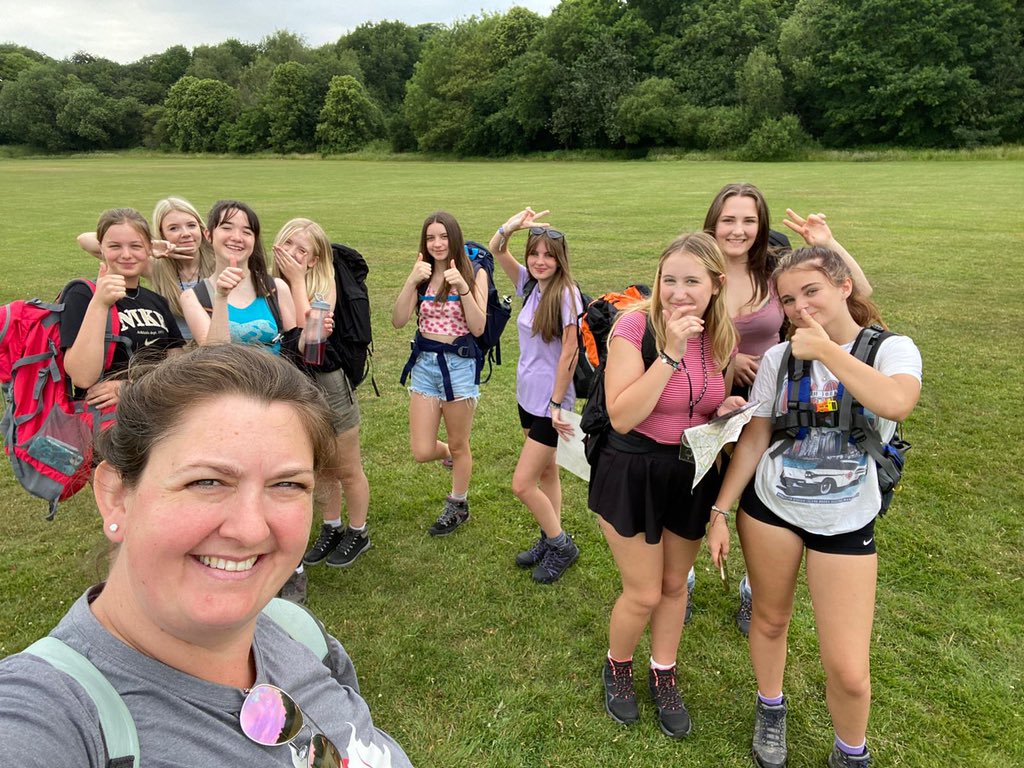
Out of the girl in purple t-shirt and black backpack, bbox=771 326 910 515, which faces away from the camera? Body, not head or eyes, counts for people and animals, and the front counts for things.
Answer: the black backpack

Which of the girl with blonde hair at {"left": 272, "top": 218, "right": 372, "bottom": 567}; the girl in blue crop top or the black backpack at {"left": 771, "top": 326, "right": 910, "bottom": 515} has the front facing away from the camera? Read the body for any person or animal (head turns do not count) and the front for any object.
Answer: the black backpack

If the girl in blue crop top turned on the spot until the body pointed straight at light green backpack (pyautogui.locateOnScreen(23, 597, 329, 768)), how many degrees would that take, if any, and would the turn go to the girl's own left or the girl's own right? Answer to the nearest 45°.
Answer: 0° — they already face it

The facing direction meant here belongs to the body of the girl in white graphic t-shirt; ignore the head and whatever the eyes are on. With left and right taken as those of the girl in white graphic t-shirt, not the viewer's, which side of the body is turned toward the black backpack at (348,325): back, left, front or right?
right

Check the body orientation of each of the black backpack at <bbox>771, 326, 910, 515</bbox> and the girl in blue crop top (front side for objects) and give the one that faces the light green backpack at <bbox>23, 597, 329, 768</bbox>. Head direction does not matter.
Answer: the girl in blue crop top

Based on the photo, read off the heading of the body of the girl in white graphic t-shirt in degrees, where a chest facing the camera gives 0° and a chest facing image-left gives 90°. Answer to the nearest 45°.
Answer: approximately 0°

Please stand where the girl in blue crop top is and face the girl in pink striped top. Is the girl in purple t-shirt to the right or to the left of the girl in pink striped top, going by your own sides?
left

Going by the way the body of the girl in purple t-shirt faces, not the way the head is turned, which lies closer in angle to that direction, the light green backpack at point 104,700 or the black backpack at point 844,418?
the light green backpack
